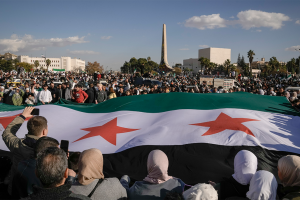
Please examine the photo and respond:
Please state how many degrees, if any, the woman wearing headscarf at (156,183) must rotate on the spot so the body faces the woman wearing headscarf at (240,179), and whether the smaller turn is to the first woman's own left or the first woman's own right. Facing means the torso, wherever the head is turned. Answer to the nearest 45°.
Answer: approximately 90° to the first woman's own right

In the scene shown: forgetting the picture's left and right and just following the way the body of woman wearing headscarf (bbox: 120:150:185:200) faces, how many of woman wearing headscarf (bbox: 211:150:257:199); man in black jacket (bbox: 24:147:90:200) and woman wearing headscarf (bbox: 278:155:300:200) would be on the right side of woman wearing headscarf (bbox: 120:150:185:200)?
2

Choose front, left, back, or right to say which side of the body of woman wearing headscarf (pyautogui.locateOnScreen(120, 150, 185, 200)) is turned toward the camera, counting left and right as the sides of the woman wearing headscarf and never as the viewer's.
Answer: back

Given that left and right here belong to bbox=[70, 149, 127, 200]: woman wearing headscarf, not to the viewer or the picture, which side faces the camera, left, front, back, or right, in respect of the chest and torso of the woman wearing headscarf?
back

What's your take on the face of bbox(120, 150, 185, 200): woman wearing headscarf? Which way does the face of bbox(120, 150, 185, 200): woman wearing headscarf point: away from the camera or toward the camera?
away from the camera

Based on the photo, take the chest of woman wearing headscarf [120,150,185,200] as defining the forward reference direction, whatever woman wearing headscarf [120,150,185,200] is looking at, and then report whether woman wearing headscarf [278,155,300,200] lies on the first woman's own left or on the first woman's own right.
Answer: on the first woman's own right

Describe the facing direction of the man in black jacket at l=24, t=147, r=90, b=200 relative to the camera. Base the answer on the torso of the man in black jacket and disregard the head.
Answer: away from the camera

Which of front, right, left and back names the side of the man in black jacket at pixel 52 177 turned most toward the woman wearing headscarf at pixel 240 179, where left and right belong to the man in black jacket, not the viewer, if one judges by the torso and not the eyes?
right

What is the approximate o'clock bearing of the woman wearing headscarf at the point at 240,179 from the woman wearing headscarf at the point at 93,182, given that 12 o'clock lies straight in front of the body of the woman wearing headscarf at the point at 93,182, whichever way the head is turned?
the woman wearing headscarf at the point at 240,179 is roughly at 3 o'clock from the woman wearing headscarf at the point at 93,182.

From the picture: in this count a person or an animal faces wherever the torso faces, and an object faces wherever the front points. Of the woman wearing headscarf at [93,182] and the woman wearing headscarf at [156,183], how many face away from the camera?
2
